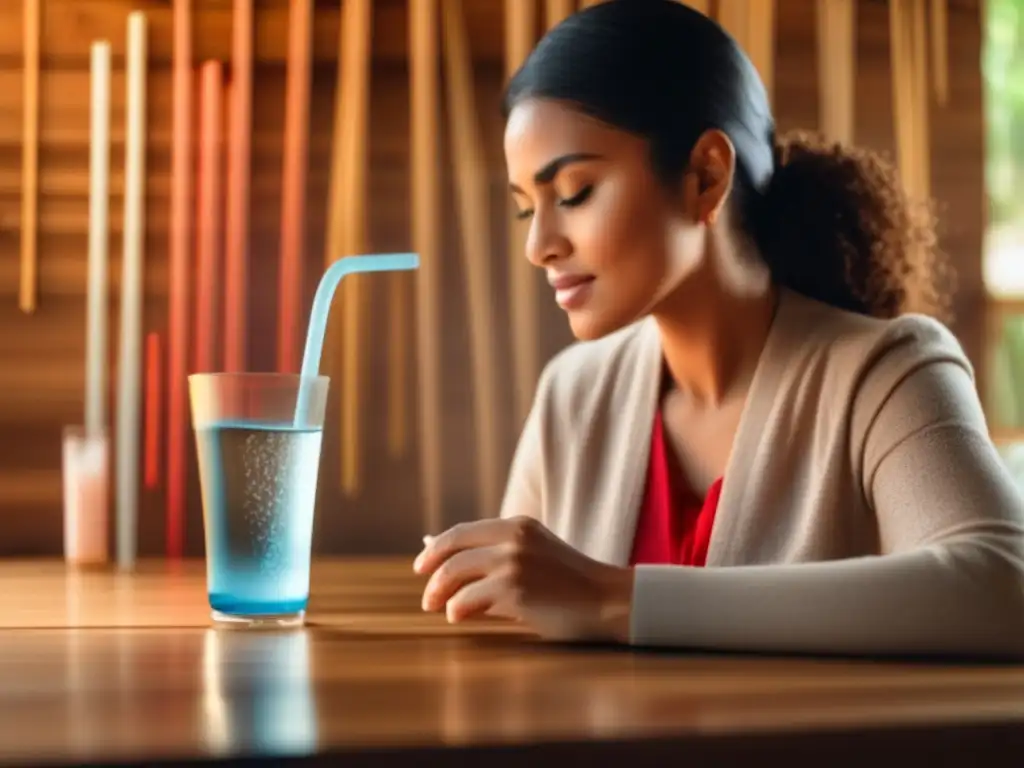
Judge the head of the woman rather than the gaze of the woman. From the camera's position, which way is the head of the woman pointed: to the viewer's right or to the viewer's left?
to the viewer's left

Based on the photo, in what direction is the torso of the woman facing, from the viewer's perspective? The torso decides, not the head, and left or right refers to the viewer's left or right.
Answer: facing the viewer and to the left of the viewer
